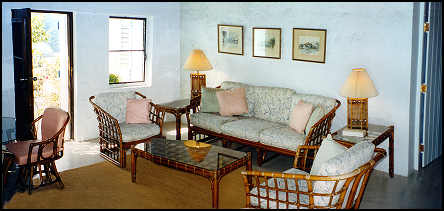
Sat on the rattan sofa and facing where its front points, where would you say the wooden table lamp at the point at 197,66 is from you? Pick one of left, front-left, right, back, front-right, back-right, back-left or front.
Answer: right

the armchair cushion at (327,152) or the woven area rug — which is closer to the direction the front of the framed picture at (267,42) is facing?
the woven area rug

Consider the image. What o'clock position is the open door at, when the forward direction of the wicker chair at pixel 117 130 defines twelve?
The open door is roughly at 6 o'clock from the wicker chair.

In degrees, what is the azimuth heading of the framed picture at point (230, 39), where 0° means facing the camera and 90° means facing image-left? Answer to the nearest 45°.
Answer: approximately 45°

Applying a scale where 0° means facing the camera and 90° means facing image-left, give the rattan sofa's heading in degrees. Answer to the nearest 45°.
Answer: approximately 45°

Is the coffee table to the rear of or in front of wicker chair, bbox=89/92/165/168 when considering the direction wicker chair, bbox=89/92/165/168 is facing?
in front

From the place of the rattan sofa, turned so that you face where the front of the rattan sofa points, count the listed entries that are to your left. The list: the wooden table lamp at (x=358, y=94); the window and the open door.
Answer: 1

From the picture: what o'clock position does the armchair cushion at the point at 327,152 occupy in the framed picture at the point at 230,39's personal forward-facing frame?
The armchair cushion is roughly at 10 o'clock from the framed picture.
